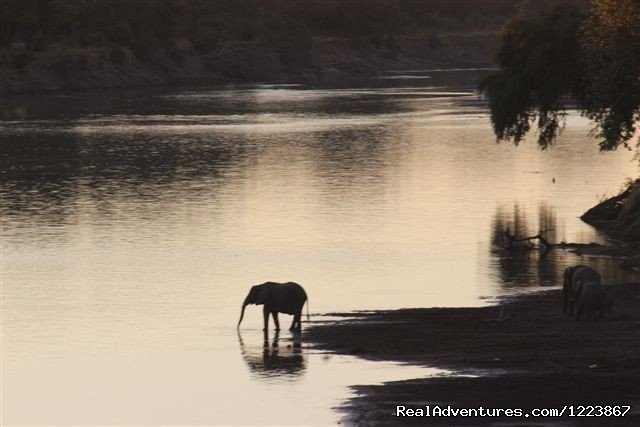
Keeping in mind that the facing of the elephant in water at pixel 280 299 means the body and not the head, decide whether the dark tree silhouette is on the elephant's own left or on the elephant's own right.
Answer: on the elephant's own right

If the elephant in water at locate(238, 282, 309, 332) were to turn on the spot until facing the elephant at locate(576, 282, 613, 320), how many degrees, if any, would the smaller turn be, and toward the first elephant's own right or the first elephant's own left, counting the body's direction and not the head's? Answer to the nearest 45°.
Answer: approximately 180°

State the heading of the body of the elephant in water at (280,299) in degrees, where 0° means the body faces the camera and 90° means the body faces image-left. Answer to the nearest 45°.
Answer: approximately 90°

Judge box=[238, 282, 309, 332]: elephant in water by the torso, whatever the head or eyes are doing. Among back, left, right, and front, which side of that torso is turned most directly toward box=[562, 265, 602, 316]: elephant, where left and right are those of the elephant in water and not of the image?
back
